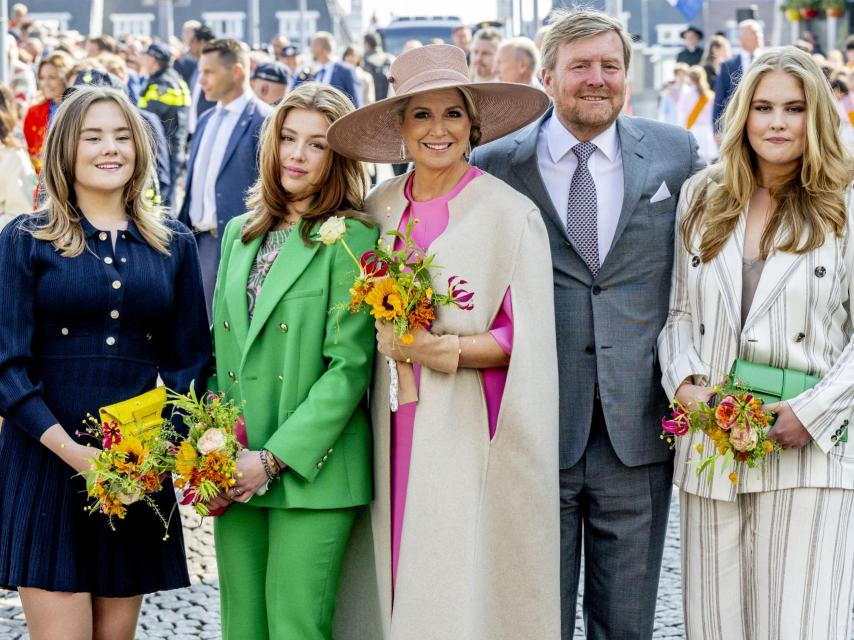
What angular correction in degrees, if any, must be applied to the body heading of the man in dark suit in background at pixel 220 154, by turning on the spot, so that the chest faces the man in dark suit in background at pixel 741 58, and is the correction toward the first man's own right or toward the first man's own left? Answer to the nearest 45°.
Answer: approximately 180°

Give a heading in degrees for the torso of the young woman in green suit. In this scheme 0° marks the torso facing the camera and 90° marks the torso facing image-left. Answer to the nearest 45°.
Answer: approximately 45°

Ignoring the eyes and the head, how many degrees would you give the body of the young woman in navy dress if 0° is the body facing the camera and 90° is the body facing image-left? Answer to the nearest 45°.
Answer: approximately 0°

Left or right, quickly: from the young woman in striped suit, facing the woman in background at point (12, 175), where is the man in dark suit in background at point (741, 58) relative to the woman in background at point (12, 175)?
right

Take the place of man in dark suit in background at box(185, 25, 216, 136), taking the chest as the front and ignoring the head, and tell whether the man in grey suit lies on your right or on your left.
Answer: on your left

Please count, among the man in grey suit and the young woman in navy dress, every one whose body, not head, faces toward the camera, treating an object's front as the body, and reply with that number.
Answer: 2

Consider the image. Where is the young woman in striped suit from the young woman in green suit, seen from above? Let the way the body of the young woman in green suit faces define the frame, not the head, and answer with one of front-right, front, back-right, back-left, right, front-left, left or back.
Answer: back-left

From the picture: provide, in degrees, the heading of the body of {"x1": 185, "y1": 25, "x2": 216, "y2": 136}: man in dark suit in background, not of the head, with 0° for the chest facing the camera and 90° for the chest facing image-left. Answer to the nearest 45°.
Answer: approximately 45°

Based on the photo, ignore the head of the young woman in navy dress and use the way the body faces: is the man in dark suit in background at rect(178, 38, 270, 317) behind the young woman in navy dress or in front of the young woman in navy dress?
behind
